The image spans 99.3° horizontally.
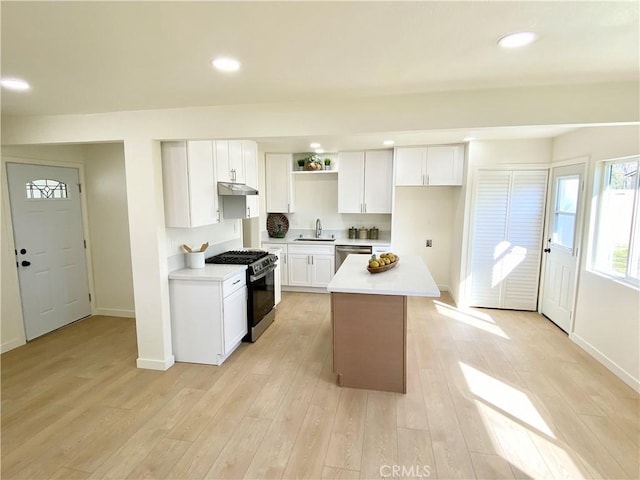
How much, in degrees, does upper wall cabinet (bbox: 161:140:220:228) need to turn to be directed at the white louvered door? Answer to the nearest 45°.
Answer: approximately 45° to its left

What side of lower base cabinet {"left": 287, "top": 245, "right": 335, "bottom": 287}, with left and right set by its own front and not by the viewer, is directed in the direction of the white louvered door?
left

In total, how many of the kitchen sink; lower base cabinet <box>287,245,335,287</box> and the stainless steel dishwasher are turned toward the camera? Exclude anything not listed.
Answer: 3

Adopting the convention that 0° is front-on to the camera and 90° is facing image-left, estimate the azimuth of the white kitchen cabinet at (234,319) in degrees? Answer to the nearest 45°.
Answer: approximately 315°

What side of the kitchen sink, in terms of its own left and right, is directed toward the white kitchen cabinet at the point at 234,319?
front

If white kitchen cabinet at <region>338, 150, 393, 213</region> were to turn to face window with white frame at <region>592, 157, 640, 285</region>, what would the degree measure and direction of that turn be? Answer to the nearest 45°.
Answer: approximately 45° to its left

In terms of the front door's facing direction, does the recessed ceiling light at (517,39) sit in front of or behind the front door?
in front

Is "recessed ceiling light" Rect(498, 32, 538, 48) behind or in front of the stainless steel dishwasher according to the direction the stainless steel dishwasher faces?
in front
